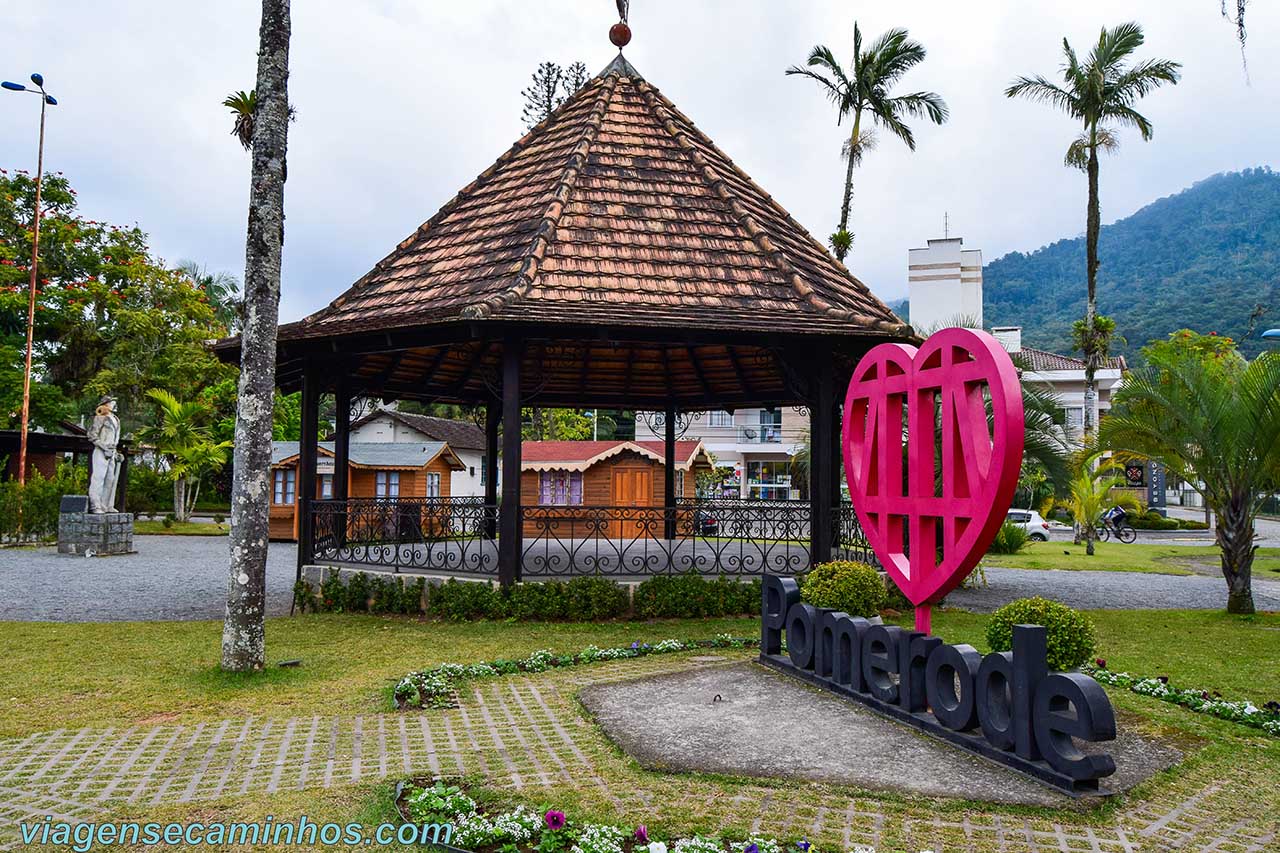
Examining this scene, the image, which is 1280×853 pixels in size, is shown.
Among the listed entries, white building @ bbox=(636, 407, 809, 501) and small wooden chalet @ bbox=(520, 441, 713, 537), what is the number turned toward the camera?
2

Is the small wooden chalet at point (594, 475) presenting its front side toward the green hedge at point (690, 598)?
yes

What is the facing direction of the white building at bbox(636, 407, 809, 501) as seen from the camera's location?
facing the viewer

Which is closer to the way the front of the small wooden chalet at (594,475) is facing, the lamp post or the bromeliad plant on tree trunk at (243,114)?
the bromeliad plant on tree trunk

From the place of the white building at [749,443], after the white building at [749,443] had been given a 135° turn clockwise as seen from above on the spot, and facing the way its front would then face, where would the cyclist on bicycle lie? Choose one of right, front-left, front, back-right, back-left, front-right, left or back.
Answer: back

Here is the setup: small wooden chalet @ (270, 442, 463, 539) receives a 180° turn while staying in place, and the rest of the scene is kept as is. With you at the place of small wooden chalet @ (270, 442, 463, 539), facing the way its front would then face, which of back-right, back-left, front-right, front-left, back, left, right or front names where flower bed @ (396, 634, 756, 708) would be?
back

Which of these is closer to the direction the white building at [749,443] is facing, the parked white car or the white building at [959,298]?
the parked white car

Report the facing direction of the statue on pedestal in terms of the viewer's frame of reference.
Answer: facing the viewer and to the right of the viewer

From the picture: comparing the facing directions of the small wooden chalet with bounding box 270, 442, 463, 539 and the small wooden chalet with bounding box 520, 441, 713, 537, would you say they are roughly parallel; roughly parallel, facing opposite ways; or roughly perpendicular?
roughly parallel

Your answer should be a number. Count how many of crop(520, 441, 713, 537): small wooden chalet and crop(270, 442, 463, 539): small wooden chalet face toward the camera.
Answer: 2

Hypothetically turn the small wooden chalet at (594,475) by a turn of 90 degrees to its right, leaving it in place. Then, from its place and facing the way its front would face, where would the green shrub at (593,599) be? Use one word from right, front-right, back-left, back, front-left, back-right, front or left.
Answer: left

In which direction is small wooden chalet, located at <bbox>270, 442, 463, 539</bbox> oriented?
toward the camera

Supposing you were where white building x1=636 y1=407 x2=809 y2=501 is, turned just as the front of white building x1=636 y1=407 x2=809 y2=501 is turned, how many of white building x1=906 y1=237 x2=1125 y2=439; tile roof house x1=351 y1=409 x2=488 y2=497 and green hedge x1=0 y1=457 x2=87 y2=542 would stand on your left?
1

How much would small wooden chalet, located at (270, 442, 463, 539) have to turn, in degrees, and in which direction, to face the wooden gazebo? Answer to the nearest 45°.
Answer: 0° — it already faces it
